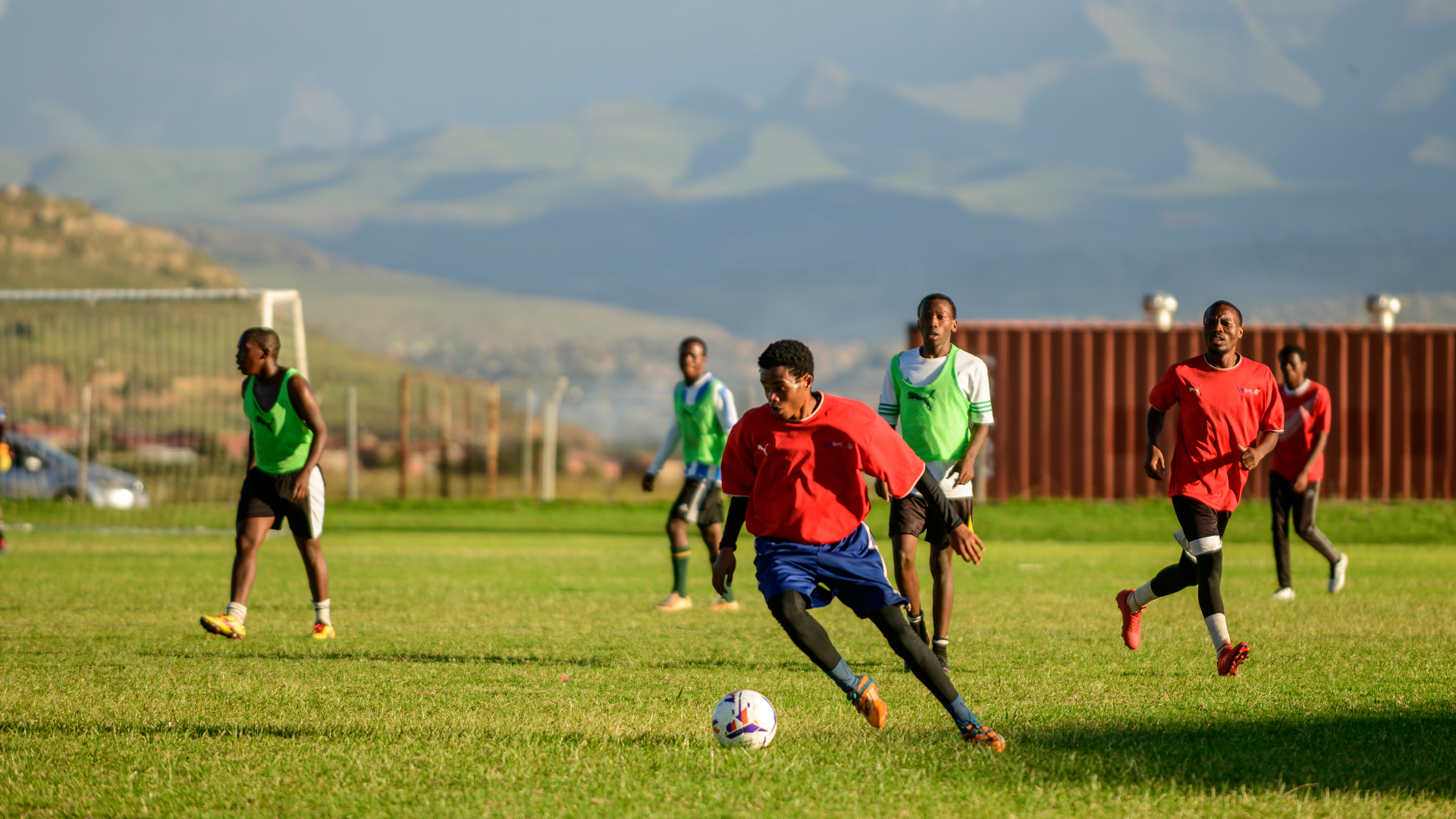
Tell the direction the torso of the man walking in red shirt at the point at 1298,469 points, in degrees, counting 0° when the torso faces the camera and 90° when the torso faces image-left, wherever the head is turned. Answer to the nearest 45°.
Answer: approximately 45°

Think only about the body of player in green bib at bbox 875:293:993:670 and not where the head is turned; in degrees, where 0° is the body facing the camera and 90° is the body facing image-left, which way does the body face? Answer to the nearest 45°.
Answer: approximately 0°

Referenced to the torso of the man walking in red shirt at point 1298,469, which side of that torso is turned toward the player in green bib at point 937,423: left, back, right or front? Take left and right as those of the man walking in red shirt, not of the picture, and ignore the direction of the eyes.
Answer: front

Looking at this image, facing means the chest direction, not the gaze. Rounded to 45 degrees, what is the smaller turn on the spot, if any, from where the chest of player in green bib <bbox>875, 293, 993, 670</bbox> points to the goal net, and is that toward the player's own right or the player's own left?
approximately 135° to the player's own right

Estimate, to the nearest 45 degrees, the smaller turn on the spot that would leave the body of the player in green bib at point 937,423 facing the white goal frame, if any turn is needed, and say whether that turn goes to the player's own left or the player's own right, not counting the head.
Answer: approximately 135° to the player's own right

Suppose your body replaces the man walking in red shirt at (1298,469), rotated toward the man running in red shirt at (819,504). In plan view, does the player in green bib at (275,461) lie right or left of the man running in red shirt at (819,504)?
right

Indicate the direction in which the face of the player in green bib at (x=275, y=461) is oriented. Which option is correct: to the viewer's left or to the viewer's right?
to the viewer's left

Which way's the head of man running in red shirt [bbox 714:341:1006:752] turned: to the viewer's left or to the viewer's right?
to the viewer's left

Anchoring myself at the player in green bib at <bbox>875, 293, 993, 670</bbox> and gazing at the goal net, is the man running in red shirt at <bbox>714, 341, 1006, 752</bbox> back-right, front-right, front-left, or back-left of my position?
back-left

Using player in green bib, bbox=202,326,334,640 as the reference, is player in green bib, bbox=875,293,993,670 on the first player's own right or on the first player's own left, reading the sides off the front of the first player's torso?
on the first player's own left

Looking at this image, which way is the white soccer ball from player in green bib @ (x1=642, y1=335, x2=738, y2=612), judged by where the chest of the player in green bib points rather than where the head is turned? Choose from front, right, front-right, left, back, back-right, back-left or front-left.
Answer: front-left

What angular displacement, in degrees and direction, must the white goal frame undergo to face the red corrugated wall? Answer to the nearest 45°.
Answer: approximately 90° to its left

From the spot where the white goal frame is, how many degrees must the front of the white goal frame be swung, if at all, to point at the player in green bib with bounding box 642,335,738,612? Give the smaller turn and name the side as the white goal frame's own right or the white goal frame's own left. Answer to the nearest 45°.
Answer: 0° — it already faces them

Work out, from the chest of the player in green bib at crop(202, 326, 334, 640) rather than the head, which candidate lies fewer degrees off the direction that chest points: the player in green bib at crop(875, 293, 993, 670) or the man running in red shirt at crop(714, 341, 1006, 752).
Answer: the man running in red shirt
